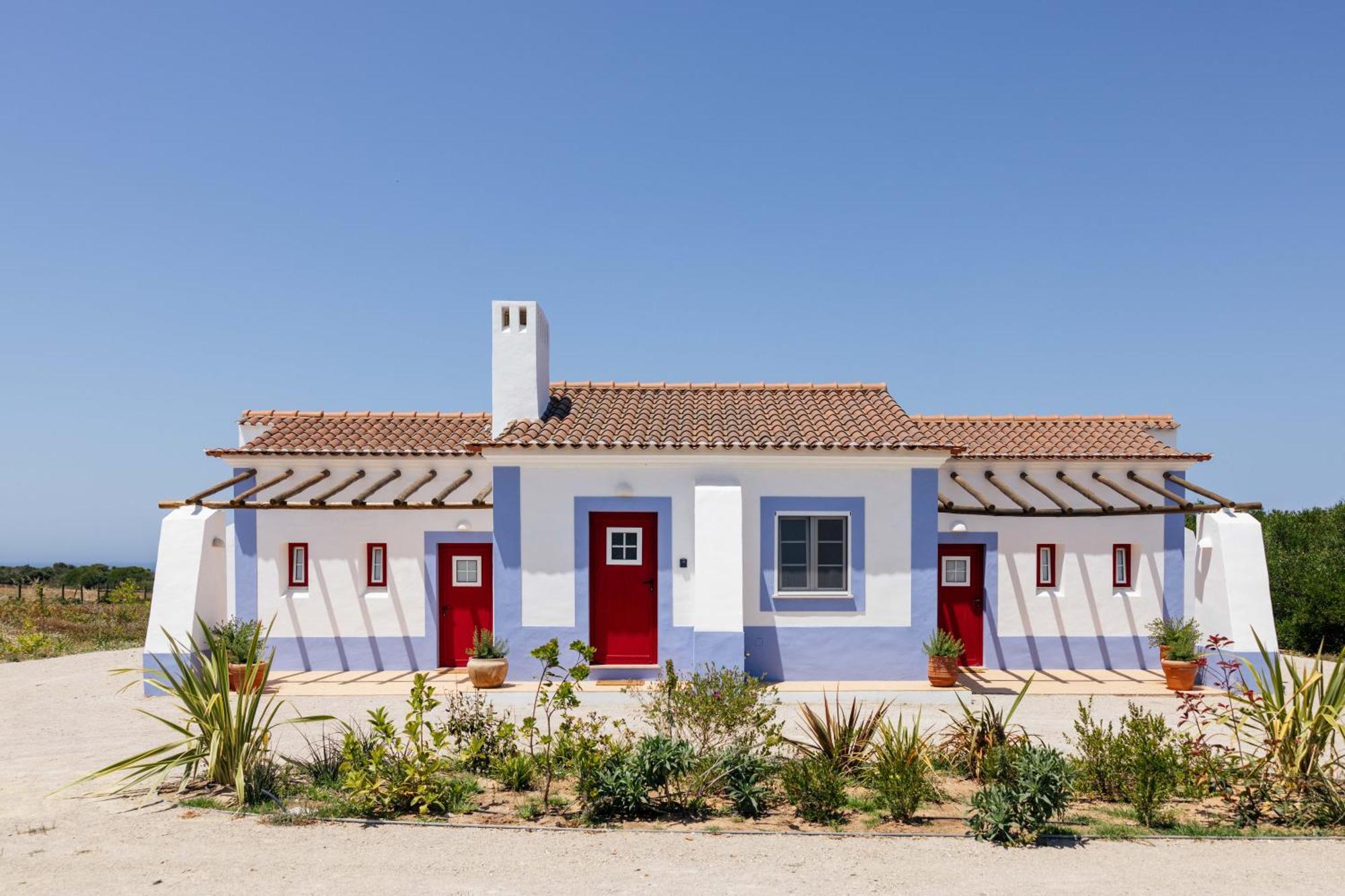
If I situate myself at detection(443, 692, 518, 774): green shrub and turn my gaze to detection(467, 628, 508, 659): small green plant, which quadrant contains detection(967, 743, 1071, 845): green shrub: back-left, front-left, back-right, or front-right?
back-right

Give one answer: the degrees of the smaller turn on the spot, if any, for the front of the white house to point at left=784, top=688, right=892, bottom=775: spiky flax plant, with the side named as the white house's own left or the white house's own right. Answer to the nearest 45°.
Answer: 0° — it already faces it

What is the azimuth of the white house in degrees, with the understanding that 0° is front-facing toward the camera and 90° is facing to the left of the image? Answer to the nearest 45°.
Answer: approximately 0°

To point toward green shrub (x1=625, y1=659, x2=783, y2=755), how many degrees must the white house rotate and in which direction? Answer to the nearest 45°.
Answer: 0° — it already faces it

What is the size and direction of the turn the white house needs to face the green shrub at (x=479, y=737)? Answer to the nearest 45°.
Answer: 0° — it already faces it
